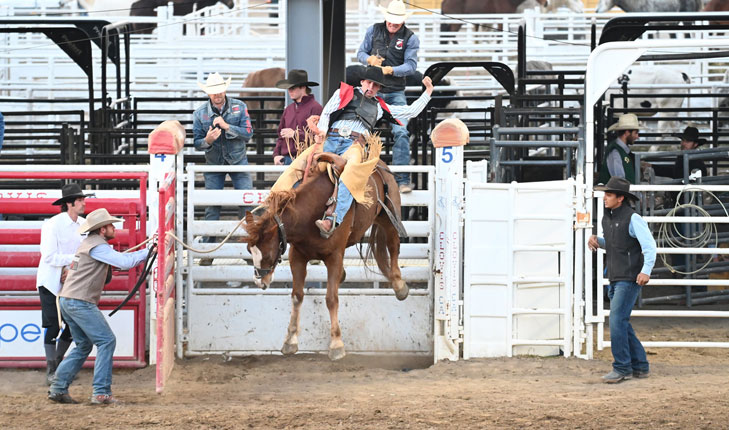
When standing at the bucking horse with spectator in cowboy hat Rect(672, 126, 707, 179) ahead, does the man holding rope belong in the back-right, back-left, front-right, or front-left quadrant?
back-left

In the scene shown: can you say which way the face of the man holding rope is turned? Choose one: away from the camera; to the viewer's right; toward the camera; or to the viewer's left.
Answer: to the viewer's right

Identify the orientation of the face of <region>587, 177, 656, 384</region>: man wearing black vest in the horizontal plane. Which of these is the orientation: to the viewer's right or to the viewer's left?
to the viewer's left

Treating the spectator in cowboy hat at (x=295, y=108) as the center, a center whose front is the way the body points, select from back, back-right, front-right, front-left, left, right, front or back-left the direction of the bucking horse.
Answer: front-left

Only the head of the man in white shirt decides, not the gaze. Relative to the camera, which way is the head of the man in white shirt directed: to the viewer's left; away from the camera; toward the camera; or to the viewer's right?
to the viewer's right

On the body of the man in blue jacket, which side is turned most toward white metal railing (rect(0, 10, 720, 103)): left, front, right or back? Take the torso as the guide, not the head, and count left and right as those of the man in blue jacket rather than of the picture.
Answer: back

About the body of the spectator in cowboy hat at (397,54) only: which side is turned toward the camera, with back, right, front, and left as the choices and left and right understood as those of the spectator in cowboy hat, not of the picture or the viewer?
front

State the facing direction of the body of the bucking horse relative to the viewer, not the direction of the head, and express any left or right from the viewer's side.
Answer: facing the viewer and to the left of the viewer

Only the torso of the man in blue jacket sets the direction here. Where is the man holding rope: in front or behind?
in front

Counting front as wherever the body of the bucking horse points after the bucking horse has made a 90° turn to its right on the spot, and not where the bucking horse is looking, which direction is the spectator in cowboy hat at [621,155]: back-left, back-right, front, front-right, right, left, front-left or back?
right

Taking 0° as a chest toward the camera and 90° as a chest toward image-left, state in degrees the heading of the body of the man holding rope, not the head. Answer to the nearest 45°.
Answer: approximately 270°

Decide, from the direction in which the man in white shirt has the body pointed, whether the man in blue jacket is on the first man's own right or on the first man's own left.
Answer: on the first man's own left

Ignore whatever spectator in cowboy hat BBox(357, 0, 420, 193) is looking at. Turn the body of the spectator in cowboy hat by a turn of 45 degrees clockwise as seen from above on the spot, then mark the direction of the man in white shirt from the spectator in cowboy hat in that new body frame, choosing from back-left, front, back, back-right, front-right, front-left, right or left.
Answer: front

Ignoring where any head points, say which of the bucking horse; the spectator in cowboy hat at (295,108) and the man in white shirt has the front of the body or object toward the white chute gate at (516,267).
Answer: the man in white shirt

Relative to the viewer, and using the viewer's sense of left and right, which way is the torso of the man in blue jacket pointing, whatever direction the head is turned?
facing the viewer

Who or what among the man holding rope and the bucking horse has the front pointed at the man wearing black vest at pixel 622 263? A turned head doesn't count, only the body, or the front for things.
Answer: the man holding rope

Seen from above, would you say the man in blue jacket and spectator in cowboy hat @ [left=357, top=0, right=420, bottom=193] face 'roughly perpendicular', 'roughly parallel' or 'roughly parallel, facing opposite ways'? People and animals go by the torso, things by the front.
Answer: roughly parallel
